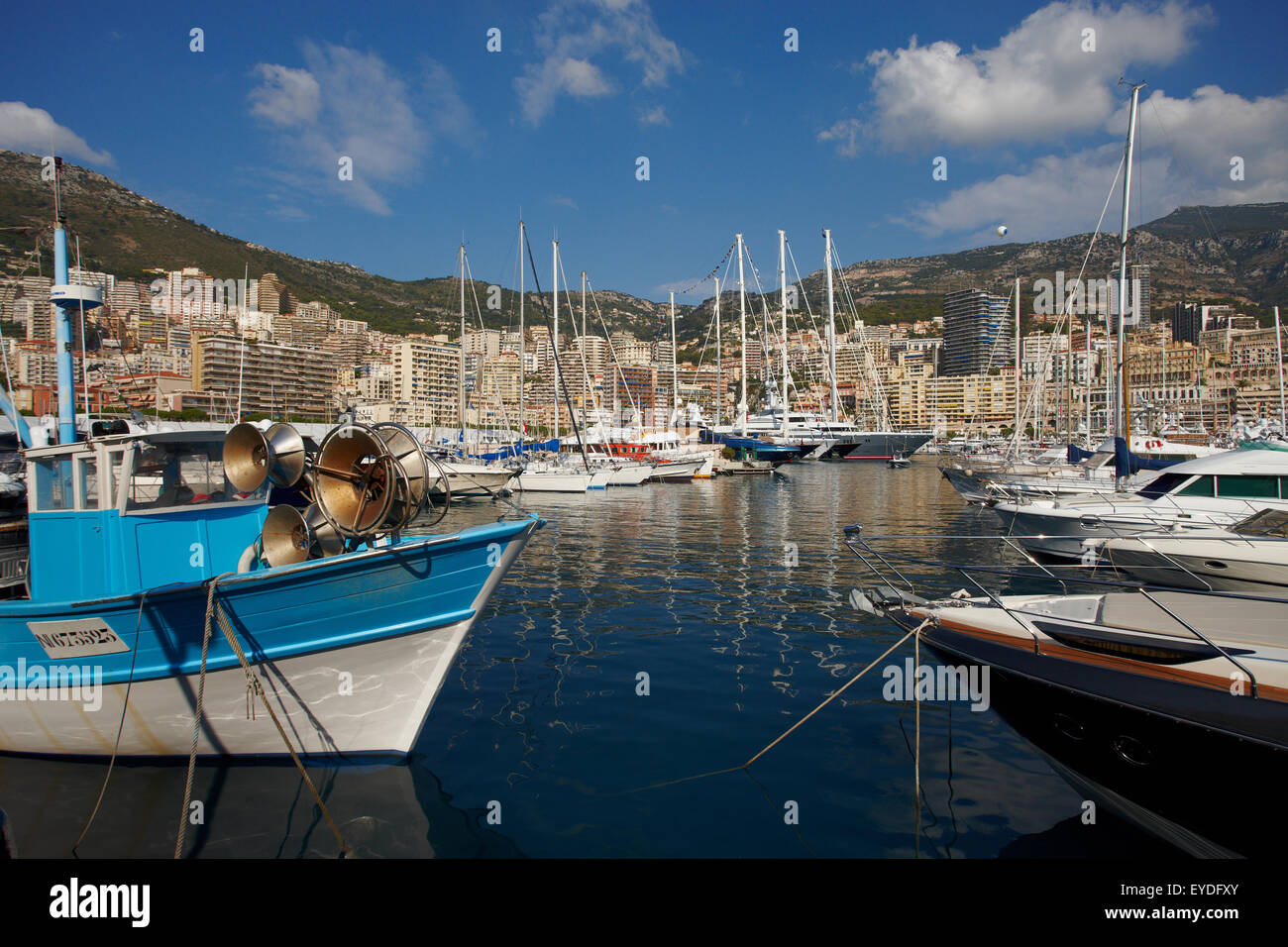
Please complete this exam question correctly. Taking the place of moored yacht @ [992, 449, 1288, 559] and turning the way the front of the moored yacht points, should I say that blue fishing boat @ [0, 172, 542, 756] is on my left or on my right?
on my left

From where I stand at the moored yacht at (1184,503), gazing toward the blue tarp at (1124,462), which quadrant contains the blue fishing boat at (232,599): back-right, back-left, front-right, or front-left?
back-left

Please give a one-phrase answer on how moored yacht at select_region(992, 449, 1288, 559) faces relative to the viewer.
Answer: facing to the left of the viewer

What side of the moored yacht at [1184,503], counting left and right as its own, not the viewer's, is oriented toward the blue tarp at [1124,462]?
right
